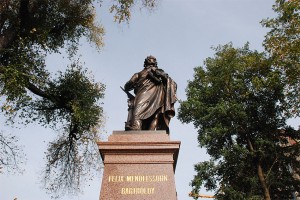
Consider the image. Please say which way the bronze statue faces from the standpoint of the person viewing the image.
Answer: facing the viewer

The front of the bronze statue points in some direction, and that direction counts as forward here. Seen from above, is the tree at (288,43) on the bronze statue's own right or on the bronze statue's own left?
on the bronze statue's own left

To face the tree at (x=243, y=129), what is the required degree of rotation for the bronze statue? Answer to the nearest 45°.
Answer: approximately 135° to its left
